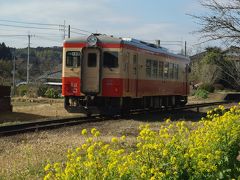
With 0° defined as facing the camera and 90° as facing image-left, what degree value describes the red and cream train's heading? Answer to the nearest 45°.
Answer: approximately 45°

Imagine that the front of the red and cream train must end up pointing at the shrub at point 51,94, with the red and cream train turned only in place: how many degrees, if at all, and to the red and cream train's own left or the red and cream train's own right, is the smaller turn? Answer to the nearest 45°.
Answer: approximately 135° to the red and cream train's own right

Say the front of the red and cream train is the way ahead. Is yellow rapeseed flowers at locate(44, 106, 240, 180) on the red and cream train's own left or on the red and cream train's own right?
on the red and cream train's own left
